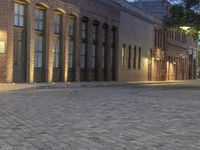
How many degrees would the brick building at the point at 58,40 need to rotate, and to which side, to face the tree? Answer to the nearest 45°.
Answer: approximately 45° to its left
